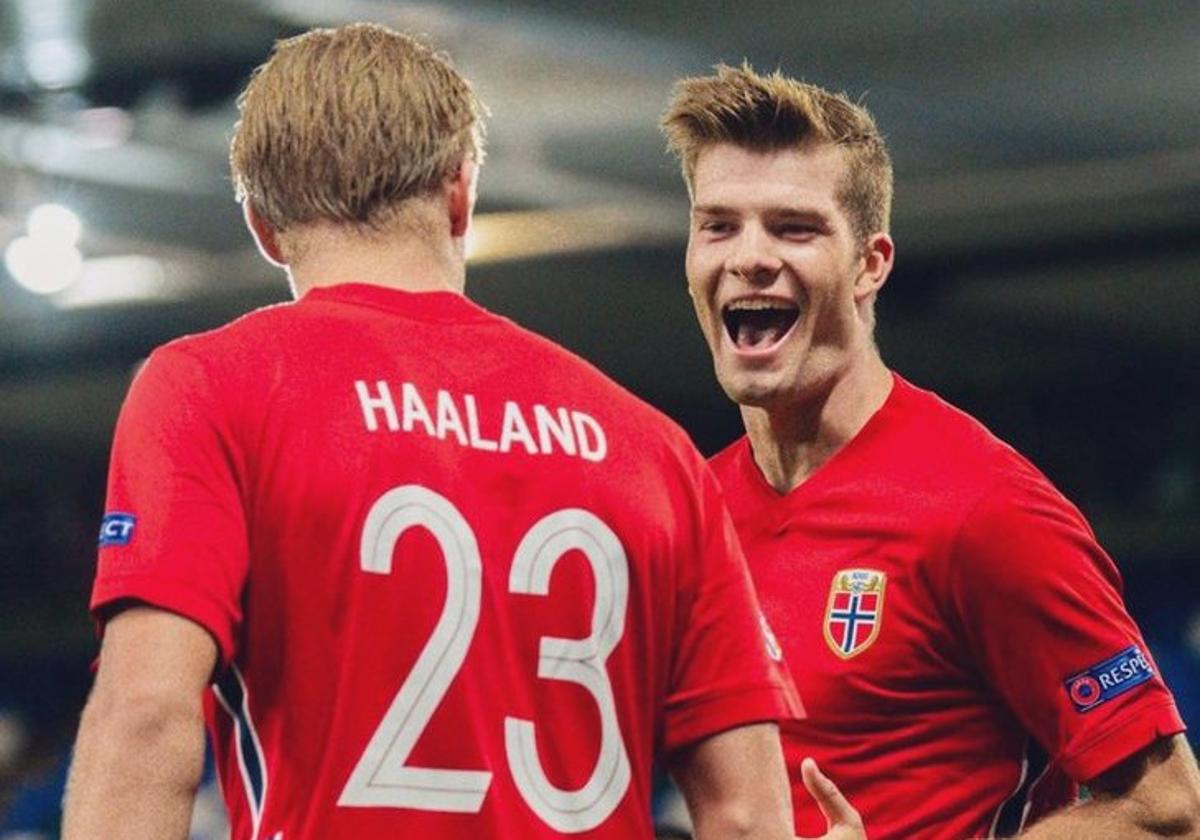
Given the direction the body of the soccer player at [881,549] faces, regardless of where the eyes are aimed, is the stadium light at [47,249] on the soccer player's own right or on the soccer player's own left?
on the soccer player's own right

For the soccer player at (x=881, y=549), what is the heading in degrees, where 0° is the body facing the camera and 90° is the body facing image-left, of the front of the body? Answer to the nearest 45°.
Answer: approximately 45°

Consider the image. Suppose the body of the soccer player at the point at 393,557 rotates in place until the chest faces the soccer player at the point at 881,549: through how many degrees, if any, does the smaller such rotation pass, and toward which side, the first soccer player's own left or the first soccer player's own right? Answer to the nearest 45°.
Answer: approximately 45° to the first soccer player's own right

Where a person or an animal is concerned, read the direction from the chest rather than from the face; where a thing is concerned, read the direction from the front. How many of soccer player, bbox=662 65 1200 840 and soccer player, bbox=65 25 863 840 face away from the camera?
1

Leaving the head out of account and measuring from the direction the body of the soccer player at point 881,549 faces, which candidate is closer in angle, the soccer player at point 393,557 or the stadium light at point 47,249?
the soccer player

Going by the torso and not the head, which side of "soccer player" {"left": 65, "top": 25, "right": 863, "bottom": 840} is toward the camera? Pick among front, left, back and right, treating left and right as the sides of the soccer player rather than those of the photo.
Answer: back

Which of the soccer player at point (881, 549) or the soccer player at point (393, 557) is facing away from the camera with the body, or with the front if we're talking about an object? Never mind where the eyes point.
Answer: the soccer player at point (393, 557)
